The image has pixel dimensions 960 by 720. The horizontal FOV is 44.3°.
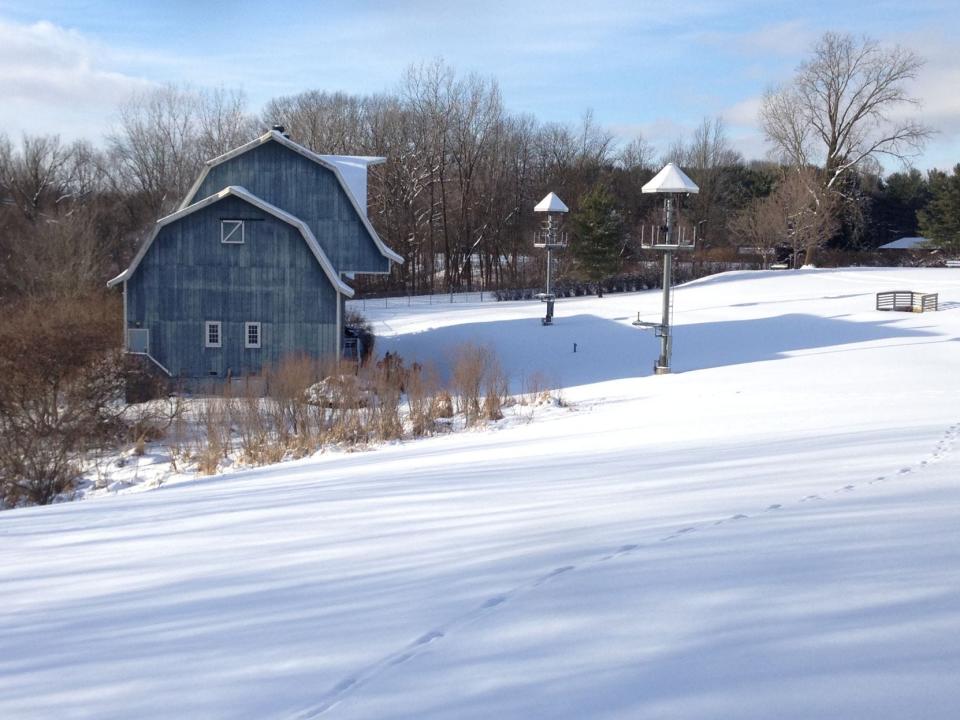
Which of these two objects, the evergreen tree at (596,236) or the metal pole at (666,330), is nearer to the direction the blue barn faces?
the metal pole

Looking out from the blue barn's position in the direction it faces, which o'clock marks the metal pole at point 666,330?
The metal pole is roughly at 10 o'clock from the blue barn.

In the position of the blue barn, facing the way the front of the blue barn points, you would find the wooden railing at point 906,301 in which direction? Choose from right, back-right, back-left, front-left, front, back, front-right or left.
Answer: left

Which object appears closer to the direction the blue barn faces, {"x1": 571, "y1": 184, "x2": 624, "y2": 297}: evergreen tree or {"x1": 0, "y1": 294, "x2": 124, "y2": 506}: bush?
the bush

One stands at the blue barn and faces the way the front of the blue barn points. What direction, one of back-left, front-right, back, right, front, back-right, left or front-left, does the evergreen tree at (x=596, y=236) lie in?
back-left

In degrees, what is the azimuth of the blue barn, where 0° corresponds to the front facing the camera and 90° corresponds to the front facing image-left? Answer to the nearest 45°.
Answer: approximately 0°

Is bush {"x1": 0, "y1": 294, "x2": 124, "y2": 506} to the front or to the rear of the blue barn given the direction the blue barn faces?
to the front
